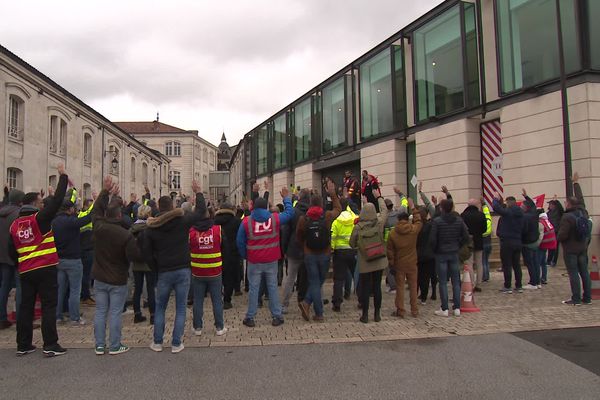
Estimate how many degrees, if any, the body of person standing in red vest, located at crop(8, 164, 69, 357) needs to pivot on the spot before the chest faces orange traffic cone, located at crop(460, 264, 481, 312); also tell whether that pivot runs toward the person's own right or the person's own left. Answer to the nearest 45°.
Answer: approximately 45° to the person's own right

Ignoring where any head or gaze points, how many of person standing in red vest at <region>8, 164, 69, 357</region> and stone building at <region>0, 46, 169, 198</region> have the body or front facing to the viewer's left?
0

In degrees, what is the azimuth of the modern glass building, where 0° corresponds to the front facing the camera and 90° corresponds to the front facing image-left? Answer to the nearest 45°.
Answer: approximately 45°

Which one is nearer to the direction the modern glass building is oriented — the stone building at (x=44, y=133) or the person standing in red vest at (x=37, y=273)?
the person standing in red vest

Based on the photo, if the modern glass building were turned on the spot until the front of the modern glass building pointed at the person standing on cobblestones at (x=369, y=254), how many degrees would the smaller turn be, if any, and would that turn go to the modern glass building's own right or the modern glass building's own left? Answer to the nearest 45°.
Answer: approximately 45° to the modern glass building's own left

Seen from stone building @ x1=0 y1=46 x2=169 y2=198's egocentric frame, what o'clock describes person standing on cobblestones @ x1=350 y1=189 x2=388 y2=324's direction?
The person standing on cobblestones is roughly at 1 o'clock from the stone building.

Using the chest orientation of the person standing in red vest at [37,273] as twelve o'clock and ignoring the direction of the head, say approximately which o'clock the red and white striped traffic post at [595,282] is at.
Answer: The red and white striped traffic post is roughly at 2 o'clock from the person standing in red vest.

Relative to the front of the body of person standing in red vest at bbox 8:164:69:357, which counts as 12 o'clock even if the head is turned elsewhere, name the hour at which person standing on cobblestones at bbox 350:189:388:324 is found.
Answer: person standing on cobblestones at bbox 350:189:388:324 is roughly at 2 o'clock from person standing in red vest at bbox 8:164:69:357.

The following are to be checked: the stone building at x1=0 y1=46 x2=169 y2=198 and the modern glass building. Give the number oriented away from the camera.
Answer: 0

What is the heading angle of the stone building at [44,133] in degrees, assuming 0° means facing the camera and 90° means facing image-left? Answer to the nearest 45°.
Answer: approximately 315°

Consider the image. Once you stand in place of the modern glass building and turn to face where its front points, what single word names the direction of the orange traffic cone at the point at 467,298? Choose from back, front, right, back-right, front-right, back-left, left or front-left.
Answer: front-left

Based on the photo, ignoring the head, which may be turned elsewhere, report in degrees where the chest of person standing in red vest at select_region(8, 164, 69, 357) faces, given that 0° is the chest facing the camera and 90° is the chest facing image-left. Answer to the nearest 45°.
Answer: approximately 225°

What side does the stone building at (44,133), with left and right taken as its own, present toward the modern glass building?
front

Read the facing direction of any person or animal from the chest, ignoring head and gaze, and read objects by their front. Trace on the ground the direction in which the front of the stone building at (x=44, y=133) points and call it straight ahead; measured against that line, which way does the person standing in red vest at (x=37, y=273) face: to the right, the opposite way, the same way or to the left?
to the left

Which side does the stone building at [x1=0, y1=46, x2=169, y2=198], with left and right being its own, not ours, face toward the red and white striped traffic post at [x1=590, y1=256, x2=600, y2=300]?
front

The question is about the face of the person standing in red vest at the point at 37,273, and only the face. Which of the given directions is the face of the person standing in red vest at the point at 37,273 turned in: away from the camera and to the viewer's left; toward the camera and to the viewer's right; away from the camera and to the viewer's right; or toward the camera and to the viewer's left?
away from the camera and to the viewer's right
